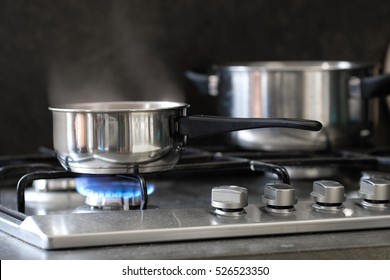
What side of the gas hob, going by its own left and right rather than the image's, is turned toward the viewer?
front
